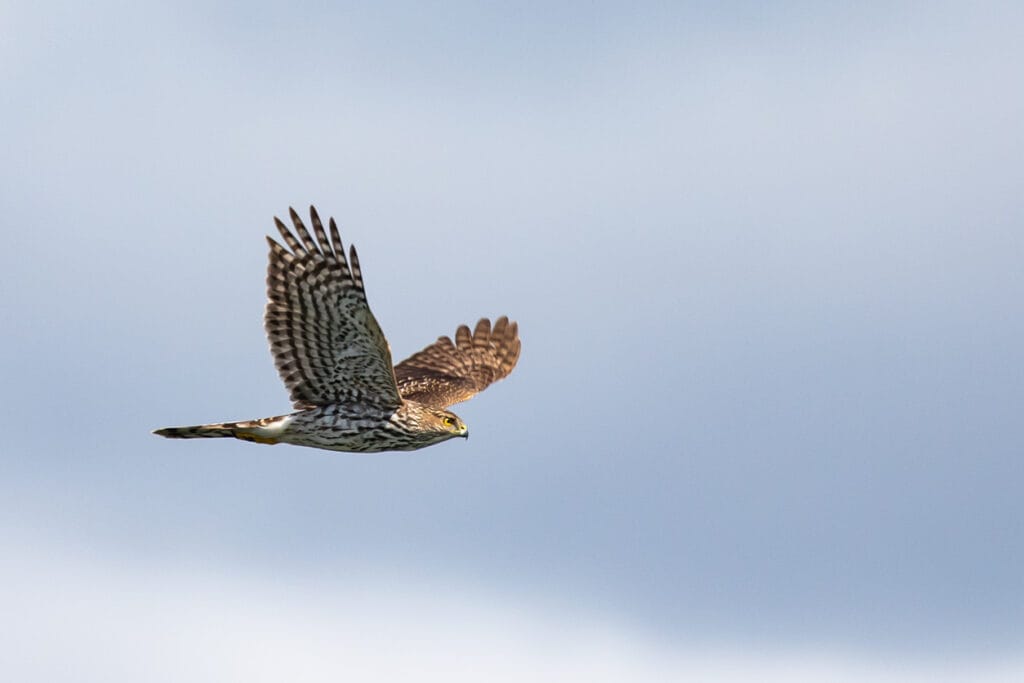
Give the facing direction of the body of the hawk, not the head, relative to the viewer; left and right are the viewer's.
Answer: facing to the right of the viewer
